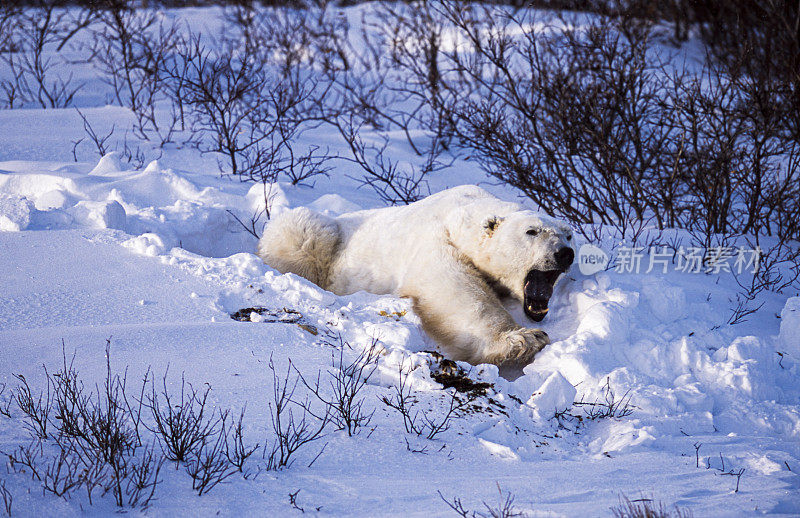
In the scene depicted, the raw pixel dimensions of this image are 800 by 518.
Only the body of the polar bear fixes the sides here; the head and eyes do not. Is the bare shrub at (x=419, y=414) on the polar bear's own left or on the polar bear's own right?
on the polar bear's own right

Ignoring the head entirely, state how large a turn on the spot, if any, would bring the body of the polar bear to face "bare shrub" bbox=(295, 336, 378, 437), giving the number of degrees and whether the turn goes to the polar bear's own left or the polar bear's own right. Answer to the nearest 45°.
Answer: approximately 45° to the polar bear's own right

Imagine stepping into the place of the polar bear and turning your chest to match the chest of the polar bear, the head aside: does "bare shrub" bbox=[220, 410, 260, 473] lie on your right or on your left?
on your right

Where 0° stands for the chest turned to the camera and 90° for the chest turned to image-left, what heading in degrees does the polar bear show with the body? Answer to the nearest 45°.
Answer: approximately 315°

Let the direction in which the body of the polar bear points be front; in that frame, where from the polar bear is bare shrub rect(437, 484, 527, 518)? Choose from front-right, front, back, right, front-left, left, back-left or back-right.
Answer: front-right

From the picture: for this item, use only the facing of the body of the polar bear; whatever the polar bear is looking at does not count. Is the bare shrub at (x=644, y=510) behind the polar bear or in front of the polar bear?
in front

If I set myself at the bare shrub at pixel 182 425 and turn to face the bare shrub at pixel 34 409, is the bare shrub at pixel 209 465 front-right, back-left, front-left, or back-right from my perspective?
back-left

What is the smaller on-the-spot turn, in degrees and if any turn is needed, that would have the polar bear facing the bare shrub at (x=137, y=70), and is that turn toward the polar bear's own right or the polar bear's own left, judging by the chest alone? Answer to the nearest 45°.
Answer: approximately 180°

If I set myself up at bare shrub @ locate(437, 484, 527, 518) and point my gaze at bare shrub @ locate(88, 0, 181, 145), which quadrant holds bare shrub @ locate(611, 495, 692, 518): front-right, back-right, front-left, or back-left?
back-right
